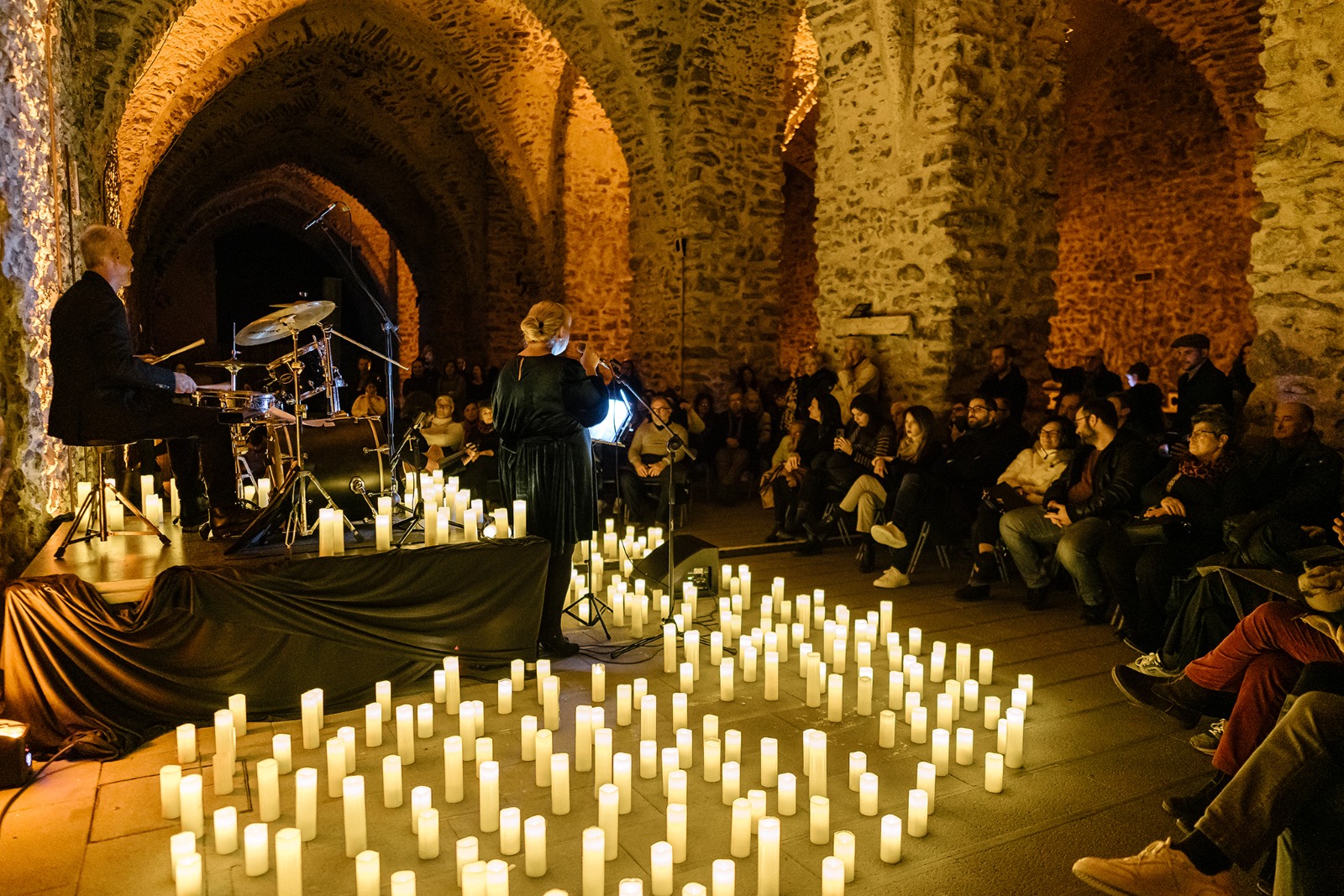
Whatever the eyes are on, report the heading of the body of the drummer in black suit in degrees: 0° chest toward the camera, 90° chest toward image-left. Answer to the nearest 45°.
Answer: approximately 270°

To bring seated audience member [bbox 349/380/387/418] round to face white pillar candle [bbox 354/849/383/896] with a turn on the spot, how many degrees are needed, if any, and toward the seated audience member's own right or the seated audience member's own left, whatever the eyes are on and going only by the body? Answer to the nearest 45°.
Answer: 0° — they already face it

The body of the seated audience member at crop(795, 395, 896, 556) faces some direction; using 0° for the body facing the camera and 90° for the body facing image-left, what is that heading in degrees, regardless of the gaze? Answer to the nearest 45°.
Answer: approximately 45°

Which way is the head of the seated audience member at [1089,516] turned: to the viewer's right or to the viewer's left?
to the viewer's left

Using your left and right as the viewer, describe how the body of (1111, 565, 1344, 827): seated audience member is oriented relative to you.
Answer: facing to the left of the viewer

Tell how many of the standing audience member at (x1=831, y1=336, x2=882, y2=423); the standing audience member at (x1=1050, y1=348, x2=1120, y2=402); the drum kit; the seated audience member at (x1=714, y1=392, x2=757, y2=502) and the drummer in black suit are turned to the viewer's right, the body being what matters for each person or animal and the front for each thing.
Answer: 2

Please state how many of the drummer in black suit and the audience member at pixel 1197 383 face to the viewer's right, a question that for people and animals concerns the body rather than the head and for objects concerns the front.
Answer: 1

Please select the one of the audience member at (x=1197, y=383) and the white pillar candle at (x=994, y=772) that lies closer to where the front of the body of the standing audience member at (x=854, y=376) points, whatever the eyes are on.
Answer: the white pillar candle

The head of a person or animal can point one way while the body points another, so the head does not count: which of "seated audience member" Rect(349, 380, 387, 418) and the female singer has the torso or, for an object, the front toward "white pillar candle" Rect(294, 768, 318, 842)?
the seated audience member

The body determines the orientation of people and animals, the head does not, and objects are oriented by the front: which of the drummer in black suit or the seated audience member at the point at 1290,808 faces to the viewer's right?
the drummer in black suit

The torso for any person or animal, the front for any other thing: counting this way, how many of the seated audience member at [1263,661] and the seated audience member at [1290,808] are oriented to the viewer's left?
2

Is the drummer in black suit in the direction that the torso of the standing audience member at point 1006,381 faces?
yes

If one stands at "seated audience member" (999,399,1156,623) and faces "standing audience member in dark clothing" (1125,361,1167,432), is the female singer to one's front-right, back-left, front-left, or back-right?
back-left
